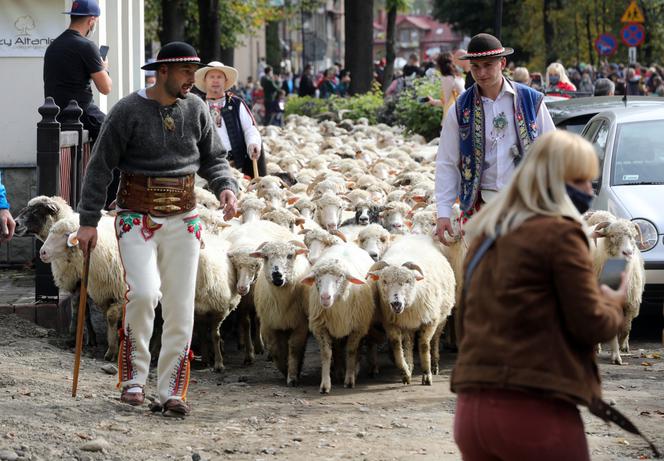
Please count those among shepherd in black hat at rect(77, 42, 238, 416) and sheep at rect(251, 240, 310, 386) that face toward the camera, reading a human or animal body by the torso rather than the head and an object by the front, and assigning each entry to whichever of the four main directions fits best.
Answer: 2

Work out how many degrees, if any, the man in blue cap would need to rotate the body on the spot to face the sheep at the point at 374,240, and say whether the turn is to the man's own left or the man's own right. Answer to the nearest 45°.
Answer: approximately 45° to the man's own right

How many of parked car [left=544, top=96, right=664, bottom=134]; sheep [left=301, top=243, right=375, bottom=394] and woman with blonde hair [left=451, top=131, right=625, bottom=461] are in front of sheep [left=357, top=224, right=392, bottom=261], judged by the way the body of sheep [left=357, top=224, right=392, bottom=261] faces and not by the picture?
2

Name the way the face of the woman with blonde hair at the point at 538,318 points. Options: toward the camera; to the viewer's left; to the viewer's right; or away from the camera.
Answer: to the viewer's right

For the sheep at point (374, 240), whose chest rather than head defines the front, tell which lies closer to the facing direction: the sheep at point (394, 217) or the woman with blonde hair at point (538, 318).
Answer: the woman with blonde hair

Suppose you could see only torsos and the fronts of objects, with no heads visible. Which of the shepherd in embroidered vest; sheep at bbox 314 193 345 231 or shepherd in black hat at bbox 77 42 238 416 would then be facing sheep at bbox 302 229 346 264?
sheep at bbox 314 193 345 231

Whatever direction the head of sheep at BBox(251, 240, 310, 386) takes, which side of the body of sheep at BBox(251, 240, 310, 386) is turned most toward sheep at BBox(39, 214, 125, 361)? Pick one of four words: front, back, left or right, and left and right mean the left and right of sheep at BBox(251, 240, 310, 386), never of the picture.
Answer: right

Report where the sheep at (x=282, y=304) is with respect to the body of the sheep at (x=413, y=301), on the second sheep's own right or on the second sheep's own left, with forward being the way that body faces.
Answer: on the second sheep's own right

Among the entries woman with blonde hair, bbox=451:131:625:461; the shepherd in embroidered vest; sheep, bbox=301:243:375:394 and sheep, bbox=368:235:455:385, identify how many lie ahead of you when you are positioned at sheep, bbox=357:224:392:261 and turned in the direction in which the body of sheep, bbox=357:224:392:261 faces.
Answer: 4
